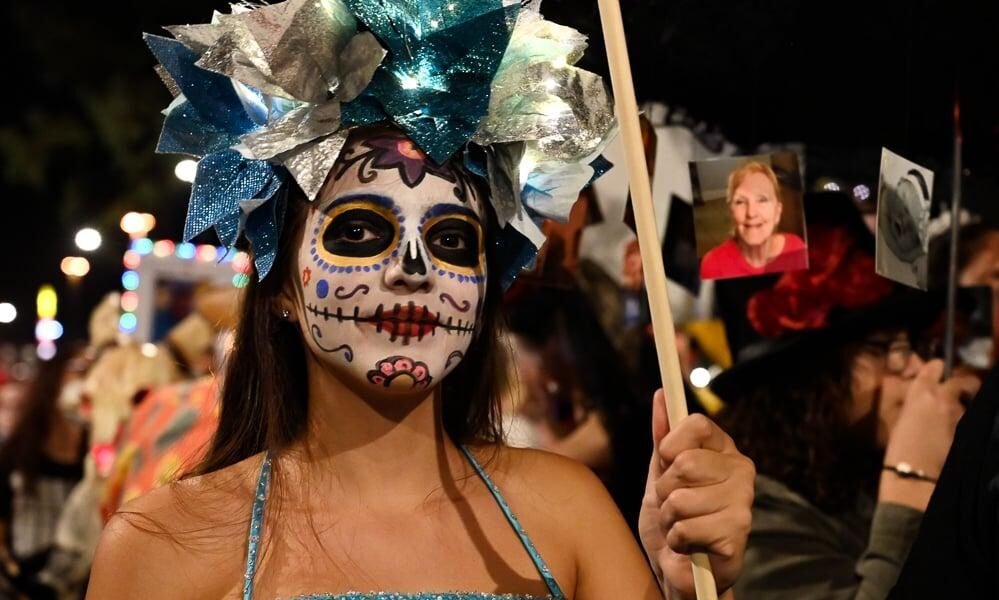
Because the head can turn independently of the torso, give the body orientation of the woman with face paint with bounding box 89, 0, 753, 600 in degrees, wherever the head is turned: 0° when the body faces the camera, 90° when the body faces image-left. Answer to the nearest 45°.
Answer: approximately 0°
